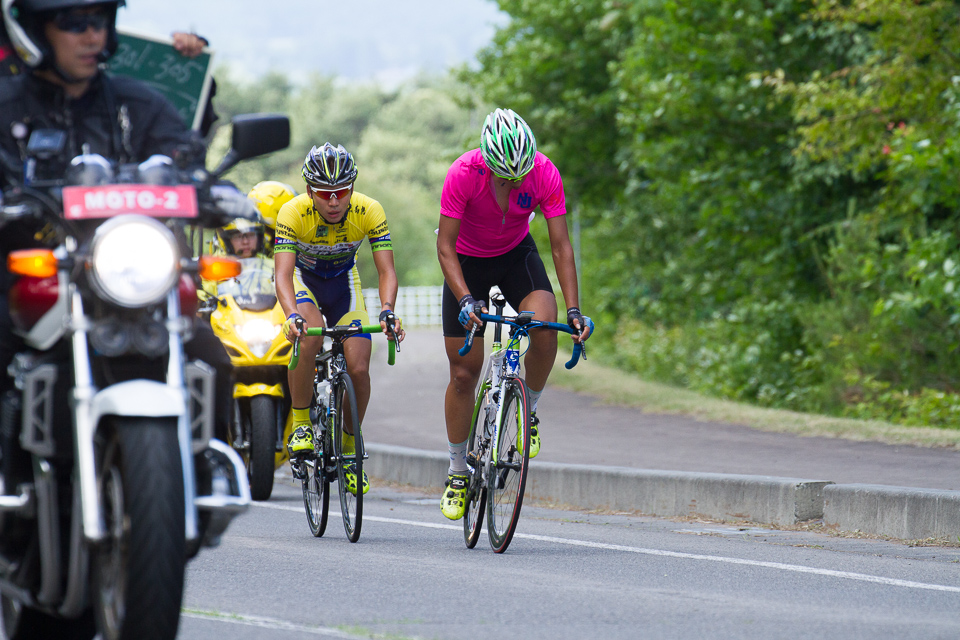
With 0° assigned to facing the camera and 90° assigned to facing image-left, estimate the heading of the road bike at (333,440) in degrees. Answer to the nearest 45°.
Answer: approximately 0°

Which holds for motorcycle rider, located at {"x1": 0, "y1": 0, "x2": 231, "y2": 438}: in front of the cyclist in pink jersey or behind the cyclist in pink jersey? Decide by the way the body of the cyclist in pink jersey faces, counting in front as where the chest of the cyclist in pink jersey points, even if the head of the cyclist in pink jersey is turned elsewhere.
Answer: in front

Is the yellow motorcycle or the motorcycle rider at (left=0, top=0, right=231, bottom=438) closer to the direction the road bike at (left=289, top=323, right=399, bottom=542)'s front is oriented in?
the motorcycle rider

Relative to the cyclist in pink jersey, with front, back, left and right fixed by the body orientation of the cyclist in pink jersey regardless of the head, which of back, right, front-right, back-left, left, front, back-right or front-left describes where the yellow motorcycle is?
back-right

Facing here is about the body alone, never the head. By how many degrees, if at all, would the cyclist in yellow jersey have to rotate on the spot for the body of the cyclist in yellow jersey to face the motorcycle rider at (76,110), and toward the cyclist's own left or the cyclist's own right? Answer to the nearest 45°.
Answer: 0° — they already face them

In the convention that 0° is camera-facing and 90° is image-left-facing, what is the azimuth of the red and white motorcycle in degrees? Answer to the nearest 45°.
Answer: approximately 0°
